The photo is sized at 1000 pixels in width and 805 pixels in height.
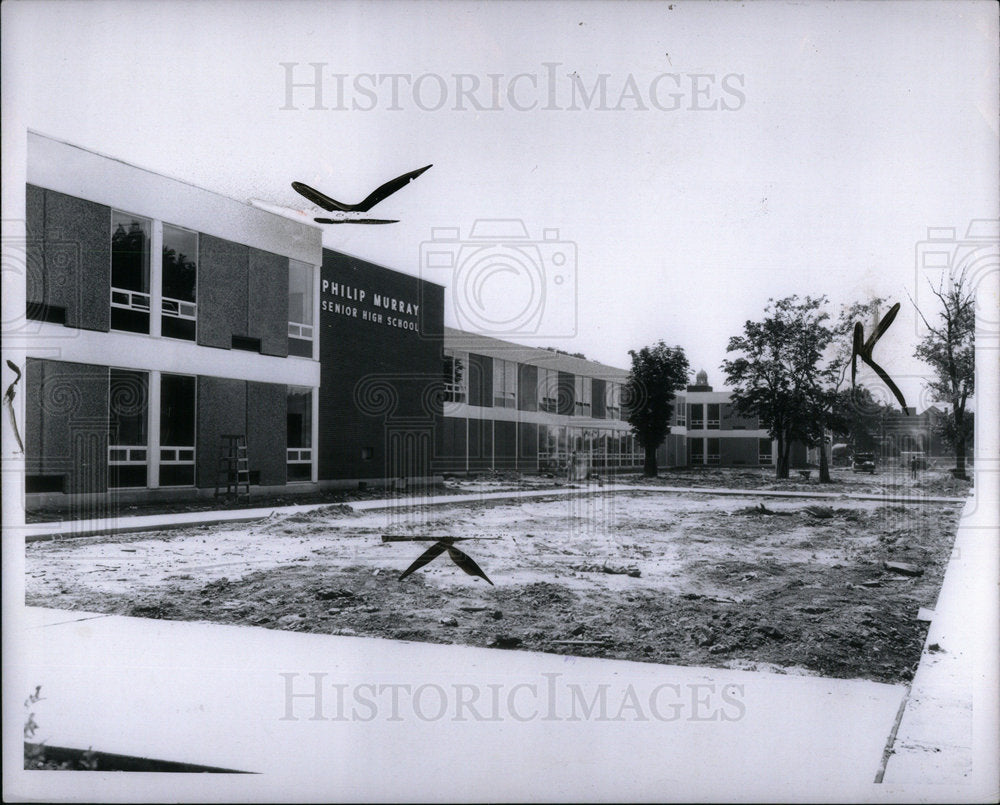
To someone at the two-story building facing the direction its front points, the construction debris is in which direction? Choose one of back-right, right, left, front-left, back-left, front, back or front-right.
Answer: front-left

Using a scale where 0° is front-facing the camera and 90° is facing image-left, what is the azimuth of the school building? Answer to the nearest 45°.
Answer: approximately 315°

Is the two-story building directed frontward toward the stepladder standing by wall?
no

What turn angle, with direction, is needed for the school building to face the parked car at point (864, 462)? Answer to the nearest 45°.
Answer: approximately 45° to its left

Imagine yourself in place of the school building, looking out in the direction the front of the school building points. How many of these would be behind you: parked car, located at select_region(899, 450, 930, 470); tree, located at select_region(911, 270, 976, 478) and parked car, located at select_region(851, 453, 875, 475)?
0

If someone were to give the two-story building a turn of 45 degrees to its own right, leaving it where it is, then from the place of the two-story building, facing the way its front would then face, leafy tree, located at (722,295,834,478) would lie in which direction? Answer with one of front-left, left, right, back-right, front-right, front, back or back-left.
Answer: left

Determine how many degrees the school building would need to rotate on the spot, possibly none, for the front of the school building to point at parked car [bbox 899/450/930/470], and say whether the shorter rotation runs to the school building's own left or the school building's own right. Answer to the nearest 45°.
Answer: approximately 45° to the school building's own left
